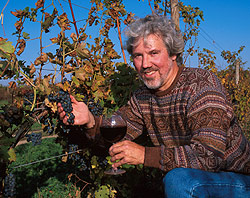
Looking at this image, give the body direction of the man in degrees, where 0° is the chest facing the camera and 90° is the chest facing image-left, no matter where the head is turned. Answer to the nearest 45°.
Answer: approximately 45°

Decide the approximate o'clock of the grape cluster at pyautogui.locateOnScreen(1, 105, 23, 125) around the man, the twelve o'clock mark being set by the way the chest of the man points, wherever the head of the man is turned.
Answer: The grape cluster is roughly at 1 o'clock from the man.

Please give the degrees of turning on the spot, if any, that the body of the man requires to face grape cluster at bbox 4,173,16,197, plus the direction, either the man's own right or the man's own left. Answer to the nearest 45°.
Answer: approximately 45° to the man's own right
